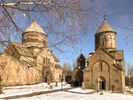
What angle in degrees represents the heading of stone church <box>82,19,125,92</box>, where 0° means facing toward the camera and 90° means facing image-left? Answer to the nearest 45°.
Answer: approximately 0°
